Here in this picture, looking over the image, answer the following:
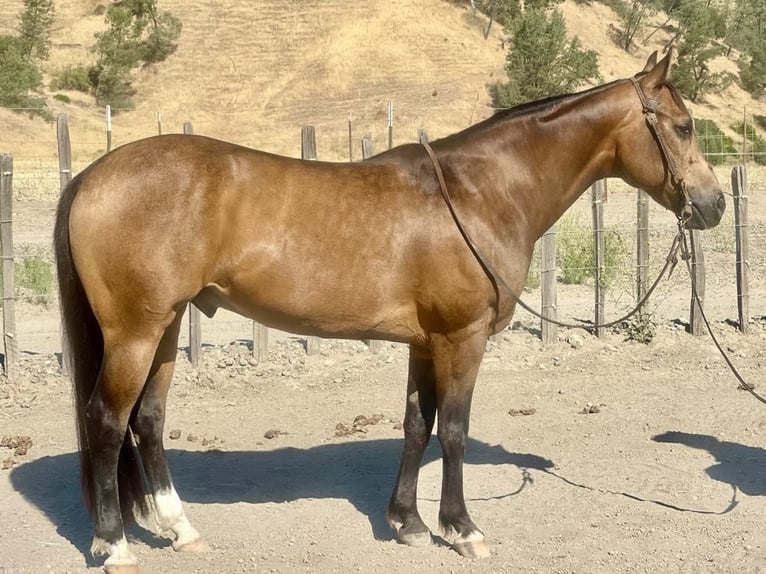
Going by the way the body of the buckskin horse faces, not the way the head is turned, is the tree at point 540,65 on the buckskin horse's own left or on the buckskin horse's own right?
on the buckskin horse's own left

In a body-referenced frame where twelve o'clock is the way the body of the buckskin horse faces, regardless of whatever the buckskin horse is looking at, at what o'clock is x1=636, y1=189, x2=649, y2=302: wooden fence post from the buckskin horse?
The wooden fence post is roughly at 10 o'clock from the buckskin horse.

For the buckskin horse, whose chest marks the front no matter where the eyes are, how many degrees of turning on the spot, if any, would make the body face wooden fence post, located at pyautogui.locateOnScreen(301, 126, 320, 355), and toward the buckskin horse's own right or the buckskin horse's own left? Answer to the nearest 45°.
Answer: approximately 90° to the buckskin horse's own left

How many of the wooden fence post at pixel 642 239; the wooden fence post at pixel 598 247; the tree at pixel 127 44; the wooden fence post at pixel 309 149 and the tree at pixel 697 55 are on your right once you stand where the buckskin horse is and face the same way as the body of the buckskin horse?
0

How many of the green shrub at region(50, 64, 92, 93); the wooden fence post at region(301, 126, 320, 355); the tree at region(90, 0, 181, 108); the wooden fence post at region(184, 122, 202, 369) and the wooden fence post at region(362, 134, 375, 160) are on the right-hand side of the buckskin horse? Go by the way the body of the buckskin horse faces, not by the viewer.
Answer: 0

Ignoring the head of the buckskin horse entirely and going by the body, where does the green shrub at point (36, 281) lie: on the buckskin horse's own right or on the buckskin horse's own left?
on the buckskin horse's own left

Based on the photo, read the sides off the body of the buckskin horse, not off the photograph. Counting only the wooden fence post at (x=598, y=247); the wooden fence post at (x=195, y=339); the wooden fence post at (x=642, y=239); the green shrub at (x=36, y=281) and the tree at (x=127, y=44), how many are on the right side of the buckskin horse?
0

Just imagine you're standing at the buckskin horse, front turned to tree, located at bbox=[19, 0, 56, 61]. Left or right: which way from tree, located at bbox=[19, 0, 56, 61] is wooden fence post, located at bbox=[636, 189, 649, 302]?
right

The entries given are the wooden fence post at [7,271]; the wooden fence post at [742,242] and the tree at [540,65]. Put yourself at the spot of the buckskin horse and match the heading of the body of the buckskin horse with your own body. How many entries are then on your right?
0

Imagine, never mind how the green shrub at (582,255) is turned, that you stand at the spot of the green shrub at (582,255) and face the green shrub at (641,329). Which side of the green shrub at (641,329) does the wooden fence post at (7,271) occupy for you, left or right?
right

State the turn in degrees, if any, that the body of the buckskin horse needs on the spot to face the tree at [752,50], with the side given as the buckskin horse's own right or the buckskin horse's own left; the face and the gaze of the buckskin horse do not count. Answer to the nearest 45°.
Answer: approximately 90° to the buckskin horse's own left

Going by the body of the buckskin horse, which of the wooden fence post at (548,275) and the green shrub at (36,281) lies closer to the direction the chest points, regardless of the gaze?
the wooden fence post

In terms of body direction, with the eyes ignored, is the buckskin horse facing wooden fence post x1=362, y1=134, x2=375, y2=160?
no

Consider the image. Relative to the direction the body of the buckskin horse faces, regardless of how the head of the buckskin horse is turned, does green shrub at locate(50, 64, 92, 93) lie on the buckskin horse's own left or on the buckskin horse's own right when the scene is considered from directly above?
on the buckskin horse's own left

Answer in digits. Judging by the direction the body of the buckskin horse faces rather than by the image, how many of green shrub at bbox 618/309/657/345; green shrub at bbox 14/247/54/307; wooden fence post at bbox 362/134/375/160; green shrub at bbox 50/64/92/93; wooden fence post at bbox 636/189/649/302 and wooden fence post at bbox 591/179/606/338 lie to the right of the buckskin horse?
0

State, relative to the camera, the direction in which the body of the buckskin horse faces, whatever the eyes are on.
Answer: to the viewer's right

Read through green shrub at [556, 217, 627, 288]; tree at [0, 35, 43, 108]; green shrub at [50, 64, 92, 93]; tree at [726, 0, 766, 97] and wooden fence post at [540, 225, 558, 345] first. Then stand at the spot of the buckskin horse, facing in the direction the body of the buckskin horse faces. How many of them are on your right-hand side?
0

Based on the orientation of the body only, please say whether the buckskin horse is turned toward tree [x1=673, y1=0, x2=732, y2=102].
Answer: no

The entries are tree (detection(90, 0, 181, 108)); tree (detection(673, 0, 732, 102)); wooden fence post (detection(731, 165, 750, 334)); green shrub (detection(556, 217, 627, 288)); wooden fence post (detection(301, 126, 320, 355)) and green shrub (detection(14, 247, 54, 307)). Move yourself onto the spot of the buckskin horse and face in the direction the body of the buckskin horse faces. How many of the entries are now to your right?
0

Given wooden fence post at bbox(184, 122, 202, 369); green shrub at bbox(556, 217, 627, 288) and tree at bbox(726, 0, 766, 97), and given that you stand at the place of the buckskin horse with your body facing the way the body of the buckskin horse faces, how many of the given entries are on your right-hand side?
0

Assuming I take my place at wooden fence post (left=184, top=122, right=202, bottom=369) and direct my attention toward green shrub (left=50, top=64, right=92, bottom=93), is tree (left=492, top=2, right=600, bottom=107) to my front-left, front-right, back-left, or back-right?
front-right
